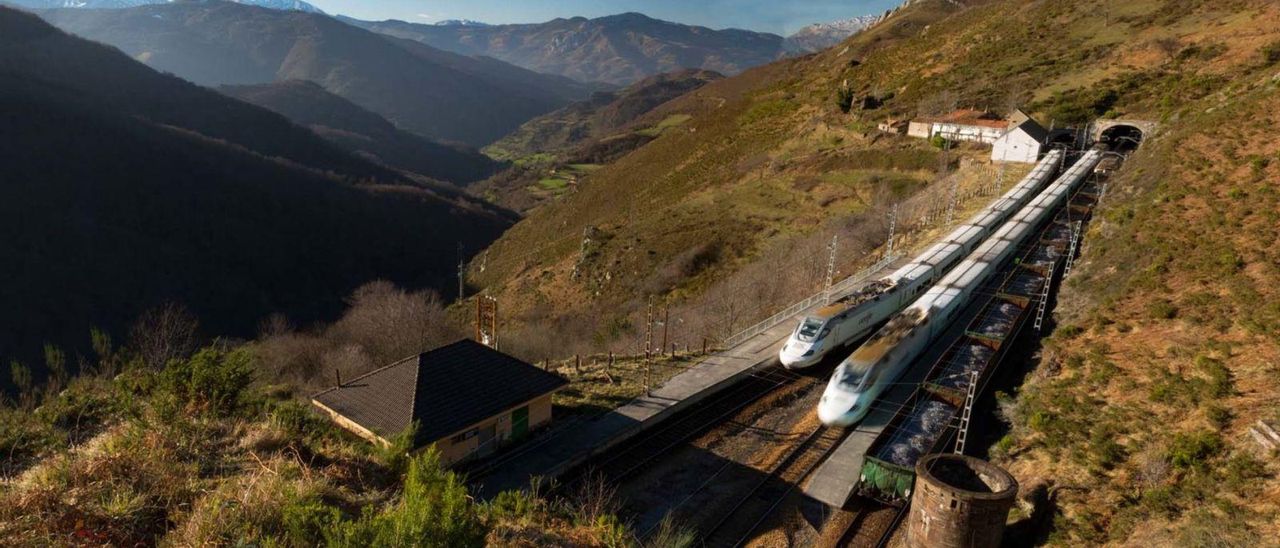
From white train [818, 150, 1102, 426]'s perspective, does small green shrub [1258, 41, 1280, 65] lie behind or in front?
behind

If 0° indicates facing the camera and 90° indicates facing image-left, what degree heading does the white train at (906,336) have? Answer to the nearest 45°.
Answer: approximately 45°

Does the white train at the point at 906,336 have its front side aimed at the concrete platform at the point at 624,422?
yes

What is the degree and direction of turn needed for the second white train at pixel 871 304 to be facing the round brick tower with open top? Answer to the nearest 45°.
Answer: approximately 45° to its left

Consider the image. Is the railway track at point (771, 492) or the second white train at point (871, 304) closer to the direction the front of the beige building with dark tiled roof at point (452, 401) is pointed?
the railway track

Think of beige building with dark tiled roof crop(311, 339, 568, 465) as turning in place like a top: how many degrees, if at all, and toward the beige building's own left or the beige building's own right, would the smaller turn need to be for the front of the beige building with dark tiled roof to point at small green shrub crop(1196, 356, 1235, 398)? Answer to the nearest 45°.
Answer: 0° — it already faces it

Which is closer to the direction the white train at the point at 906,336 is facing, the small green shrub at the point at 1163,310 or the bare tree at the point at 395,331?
the bare tree

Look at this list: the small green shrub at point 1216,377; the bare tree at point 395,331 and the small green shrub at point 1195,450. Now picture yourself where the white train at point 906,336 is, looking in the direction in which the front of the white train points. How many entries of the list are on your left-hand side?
2

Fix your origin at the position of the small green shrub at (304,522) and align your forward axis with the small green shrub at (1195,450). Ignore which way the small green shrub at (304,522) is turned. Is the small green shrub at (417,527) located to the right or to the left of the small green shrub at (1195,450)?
right

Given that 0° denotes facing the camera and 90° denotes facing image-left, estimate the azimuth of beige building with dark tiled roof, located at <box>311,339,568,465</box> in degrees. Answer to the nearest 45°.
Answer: approximately 315°

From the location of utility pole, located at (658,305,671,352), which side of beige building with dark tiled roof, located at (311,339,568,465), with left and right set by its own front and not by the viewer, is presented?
left
